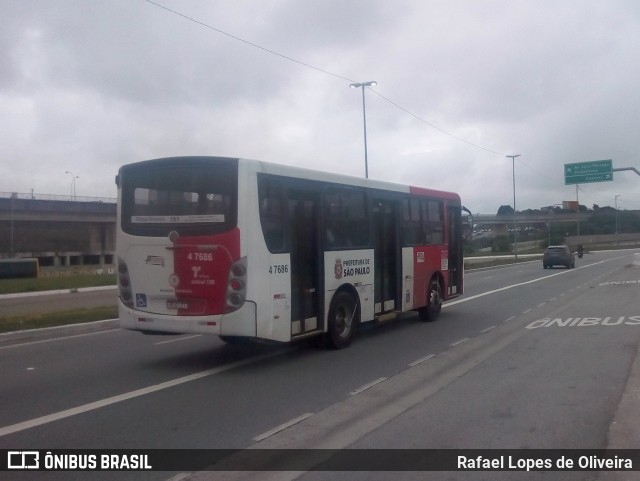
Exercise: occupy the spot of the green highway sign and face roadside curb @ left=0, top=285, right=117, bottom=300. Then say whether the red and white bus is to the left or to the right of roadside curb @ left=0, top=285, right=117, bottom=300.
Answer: left

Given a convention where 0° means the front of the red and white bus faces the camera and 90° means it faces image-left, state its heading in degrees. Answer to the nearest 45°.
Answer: approximately 225°

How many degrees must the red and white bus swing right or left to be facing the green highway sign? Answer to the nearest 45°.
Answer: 0° — it already faces it

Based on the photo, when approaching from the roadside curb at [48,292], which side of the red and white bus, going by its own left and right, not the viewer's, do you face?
left

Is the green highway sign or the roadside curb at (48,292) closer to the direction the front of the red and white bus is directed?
the green highway sign
